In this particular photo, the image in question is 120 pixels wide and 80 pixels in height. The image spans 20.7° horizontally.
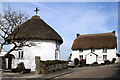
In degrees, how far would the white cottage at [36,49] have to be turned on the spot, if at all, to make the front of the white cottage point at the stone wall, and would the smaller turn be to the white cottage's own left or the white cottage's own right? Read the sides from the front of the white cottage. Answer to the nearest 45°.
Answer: approximately 45° to the white cottage's own left

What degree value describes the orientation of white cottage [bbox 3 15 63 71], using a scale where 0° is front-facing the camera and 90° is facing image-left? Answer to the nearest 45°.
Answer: approximately 45°
